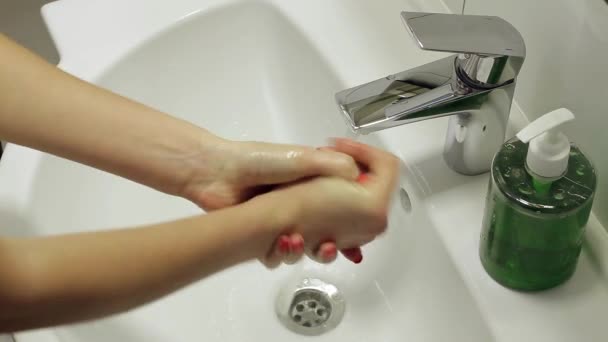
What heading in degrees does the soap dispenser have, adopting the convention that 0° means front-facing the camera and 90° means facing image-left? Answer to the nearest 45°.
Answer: approximately 45°

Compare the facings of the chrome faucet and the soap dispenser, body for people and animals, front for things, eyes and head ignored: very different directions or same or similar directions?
same or similar directions

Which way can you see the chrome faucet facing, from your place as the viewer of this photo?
facing the viewer and to the left of the viewer
